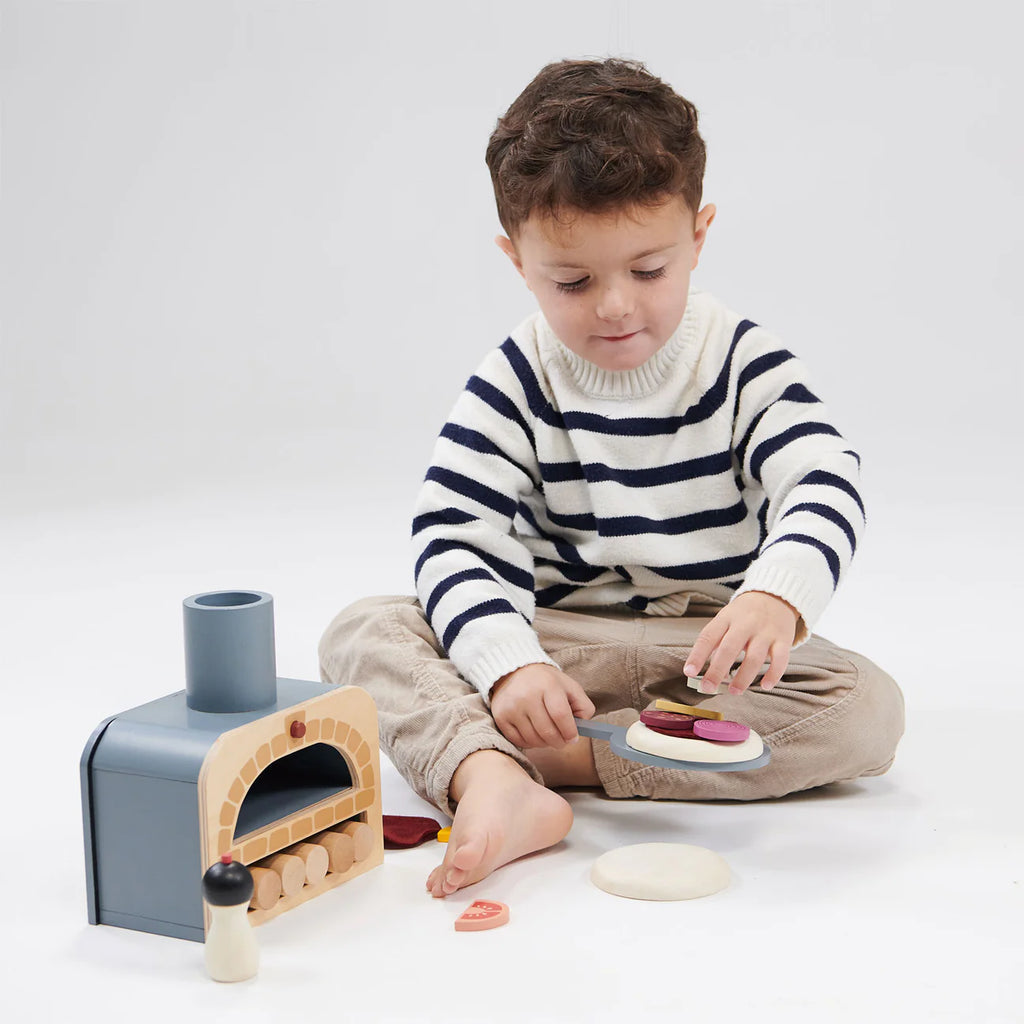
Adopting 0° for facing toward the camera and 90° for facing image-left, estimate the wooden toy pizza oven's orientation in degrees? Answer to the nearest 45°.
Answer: approximately 315°

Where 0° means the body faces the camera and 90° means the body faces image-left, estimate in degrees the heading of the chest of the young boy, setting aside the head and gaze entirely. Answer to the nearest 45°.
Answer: approximately 0°
